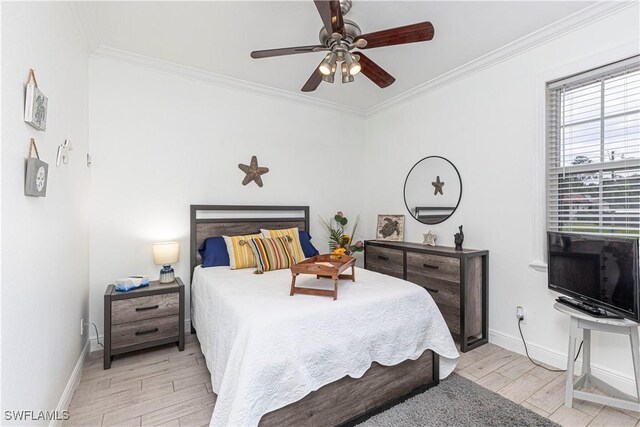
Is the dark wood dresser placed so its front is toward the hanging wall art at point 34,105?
yes

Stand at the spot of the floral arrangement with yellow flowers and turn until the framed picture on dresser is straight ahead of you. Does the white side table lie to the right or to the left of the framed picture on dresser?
right

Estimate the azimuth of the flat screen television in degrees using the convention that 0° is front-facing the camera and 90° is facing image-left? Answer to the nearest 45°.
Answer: approximately 45°

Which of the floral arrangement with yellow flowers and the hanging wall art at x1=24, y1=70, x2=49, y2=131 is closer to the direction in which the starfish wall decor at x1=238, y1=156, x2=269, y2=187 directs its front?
the hanging wall art

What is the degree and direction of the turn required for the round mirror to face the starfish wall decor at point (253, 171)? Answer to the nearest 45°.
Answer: approximately 45° to its right

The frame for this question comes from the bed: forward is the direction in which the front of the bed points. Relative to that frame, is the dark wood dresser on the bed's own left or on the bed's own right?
on the bed's own left

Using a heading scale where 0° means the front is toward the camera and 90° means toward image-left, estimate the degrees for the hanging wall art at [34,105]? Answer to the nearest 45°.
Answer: approximately 315°
